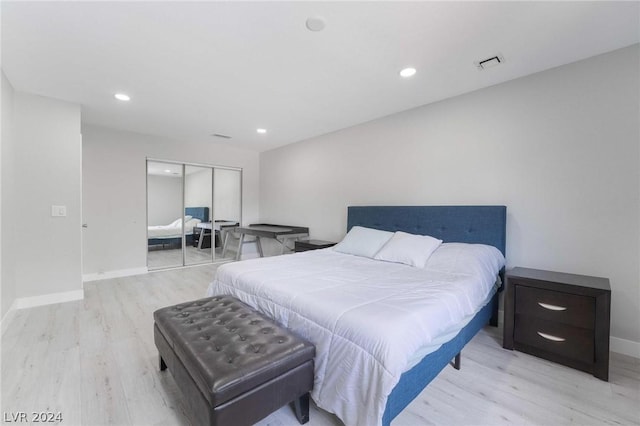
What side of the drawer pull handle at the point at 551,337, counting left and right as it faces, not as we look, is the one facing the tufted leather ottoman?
front

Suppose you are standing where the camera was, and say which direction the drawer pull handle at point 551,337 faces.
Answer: facing the viewer and to the left of the viewer

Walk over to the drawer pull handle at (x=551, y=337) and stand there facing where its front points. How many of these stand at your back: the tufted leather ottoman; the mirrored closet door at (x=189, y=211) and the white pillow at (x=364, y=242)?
0

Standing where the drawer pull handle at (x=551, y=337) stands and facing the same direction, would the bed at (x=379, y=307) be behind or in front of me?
in front

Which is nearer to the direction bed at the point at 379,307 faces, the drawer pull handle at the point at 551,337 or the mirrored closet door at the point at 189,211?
the mirrored closet door

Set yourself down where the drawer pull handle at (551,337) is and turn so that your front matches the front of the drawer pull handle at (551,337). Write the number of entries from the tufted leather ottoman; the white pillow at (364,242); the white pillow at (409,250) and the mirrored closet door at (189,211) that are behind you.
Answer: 0

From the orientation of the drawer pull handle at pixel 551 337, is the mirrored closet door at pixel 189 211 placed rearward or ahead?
ahead

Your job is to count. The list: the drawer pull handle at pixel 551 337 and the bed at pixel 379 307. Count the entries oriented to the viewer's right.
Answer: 0
